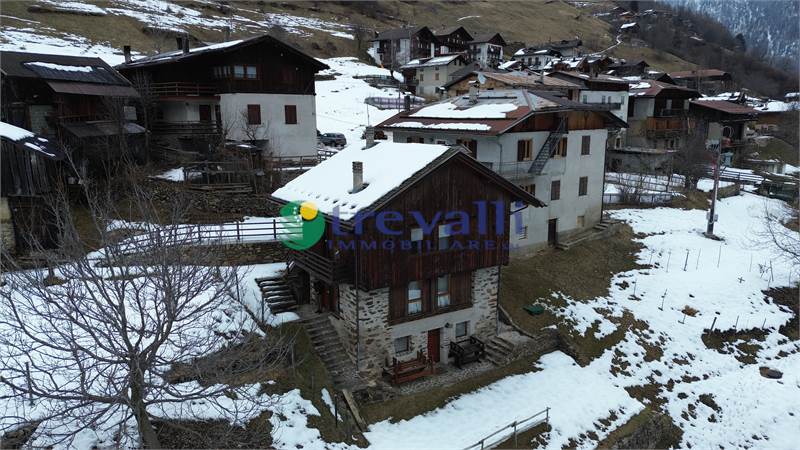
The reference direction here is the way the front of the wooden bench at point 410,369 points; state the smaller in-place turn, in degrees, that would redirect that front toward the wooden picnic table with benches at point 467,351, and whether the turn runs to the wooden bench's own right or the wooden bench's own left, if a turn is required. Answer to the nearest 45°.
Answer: approximately 90° to the wooden bench's own left

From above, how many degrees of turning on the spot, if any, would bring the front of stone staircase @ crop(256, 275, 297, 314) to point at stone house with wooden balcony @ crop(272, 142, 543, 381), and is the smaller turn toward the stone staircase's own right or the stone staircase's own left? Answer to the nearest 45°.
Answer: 0° — it already faces it

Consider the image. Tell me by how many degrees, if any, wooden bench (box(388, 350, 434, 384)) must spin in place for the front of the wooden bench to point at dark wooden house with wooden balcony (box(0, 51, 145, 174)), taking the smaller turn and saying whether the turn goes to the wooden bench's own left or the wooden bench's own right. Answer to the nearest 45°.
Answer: approximately 180°

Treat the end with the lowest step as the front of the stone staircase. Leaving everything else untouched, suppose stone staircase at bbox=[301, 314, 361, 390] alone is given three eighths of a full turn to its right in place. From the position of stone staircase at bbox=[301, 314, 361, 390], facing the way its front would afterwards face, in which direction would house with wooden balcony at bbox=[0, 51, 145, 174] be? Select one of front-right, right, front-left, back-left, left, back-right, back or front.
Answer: front-right

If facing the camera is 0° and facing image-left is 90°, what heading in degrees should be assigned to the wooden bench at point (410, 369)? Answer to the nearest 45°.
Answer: approximately 315°

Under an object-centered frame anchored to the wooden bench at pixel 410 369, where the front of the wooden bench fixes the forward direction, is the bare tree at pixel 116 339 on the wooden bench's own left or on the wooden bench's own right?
on the wooden bench's own right

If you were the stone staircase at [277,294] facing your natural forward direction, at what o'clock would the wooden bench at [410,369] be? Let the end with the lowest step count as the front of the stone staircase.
The wooden bench is roughly at 12 o'clock from the stone staircase.

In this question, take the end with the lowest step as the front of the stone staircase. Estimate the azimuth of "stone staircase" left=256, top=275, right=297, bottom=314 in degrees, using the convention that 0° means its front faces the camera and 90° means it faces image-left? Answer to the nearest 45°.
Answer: approximately 315°
